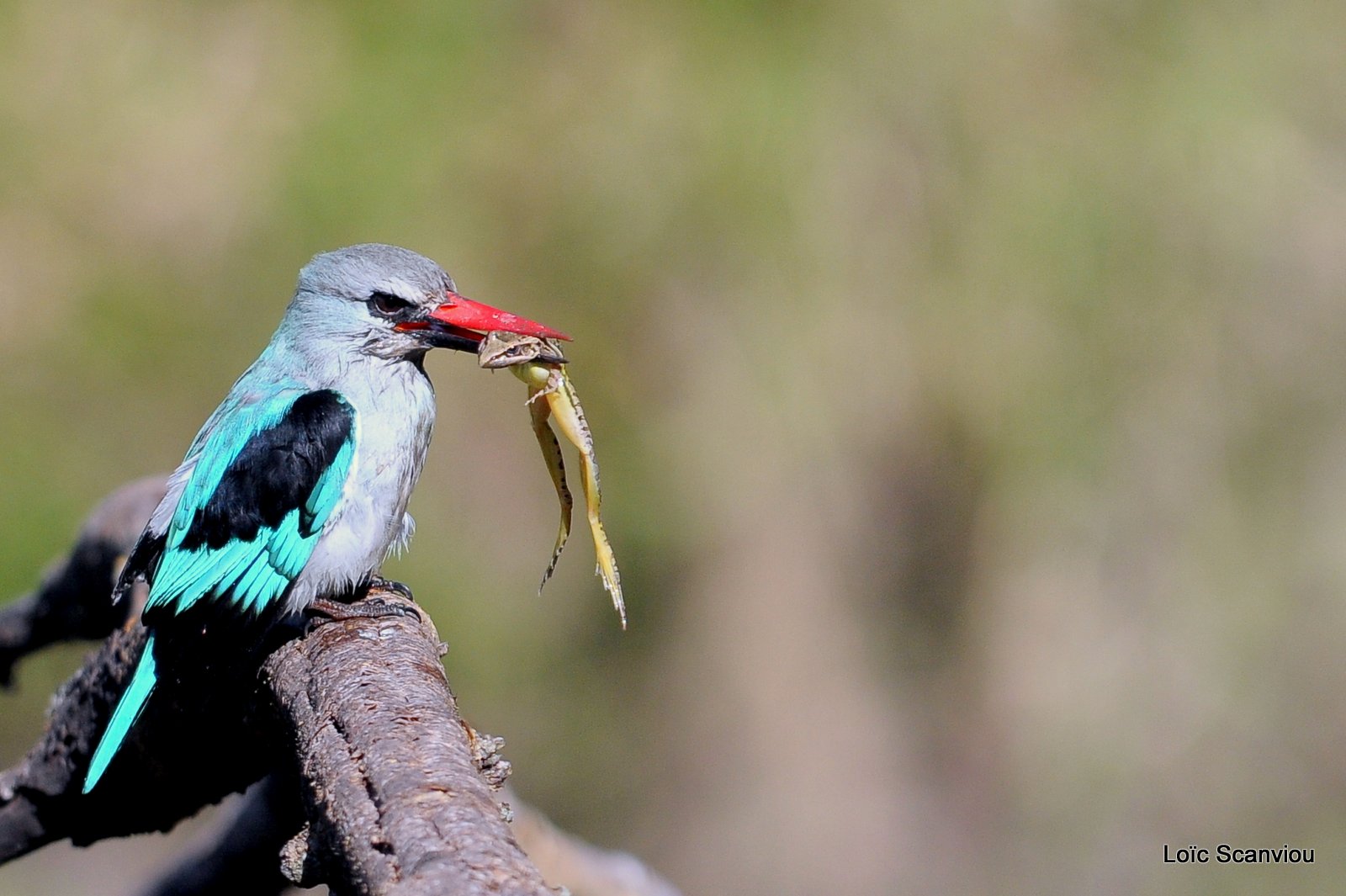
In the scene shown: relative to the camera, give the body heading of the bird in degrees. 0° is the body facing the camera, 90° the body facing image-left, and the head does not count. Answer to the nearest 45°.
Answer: approximately 270°

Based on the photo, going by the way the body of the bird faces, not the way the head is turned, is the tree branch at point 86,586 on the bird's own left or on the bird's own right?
on the bird's own left
